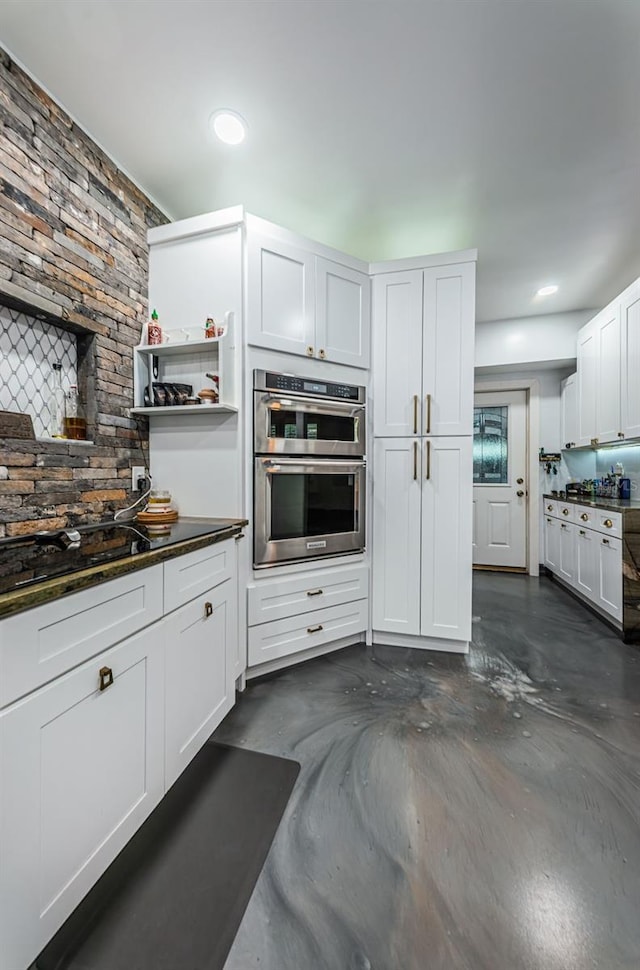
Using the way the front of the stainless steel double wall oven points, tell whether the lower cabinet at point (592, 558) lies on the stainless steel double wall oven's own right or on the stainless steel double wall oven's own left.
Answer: on the stainless steel double wall oven's own left

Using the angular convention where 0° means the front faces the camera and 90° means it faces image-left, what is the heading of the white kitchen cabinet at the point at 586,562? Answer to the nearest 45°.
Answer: approximately 45°

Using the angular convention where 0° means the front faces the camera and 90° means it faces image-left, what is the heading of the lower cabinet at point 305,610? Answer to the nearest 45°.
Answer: approximately 315°

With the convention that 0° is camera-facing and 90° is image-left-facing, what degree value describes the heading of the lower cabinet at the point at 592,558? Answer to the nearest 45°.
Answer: approximately 45°

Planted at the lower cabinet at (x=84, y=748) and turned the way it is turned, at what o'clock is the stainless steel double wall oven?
The stainless steel double wall oven is roughly at 9 o'clock from the lower cabinet.

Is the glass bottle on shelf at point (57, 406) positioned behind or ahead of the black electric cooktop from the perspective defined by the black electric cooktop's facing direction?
behind

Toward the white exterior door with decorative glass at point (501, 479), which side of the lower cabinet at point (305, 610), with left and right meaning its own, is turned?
left

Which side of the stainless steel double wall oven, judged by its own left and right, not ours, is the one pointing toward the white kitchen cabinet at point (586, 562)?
left

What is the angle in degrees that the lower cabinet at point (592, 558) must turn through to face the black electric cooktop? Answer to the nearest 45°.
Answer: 0° — it already faces it

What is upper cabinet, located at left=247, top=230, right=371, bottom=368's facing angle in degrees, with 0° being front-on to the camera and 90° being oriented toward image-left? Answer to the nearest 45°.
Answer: approximately 315°

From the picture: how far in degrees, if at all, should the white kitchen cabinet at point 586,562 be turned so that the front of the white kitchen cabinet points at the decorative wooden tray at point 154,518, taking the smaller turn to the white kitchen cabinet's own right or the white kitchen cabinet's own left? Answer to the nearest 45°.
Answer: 0° — it already faces it
